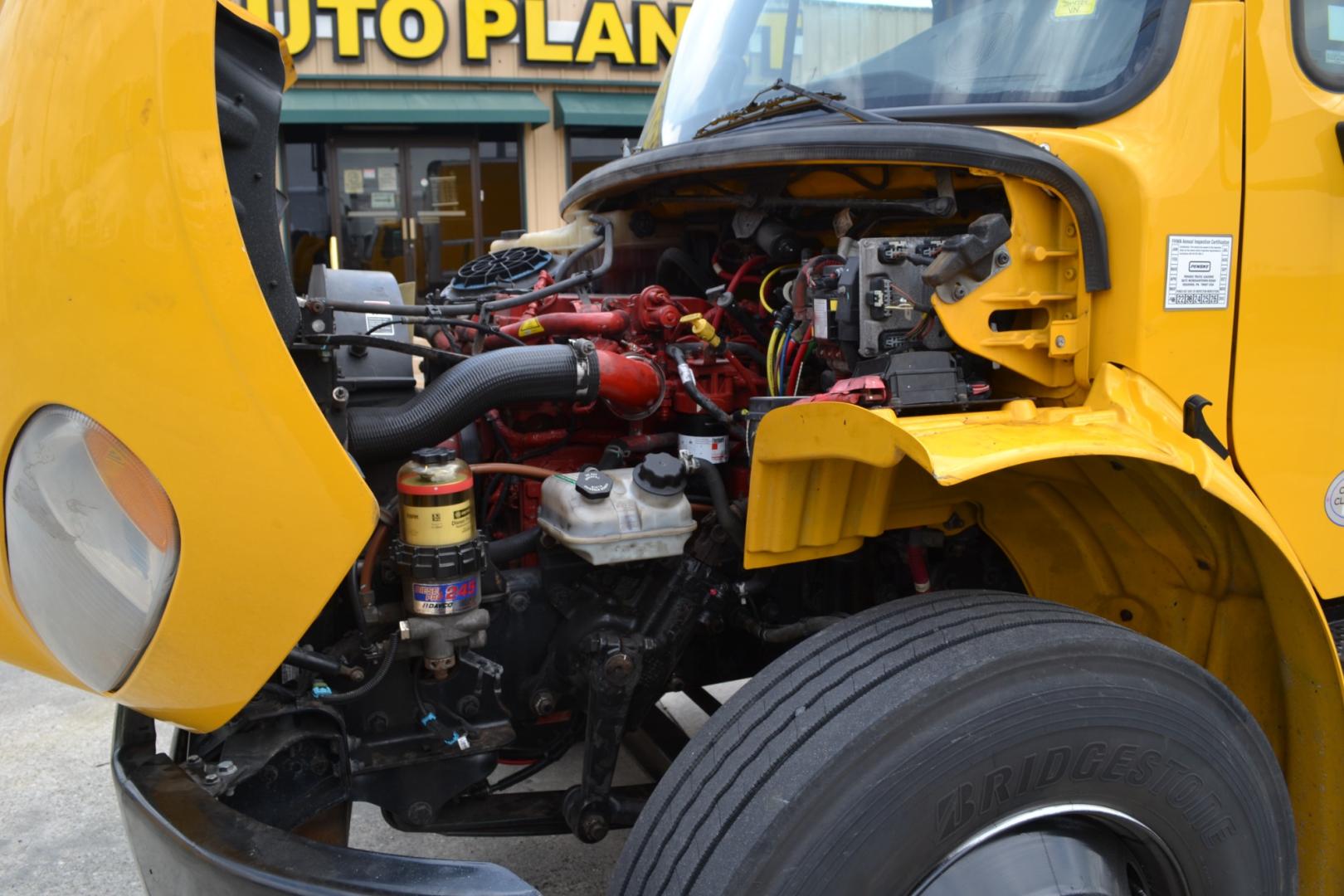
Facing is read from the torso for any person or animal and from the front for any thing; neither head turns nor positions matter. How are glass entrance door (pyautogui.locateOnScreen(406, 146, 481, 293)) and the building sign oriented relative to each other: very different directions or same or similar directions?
same or similar directions

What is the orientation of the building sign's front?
toward the camera

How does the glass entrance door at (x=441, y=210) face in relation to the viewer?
toward the camera

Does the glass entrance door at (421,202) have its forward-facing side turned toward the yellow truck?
yes

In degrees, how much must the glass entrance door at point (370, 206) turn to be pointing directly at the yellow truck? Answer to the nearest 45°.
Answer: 0° — it already faces it

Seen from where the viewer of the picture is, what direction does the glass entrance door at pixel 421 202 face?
facing the viewer

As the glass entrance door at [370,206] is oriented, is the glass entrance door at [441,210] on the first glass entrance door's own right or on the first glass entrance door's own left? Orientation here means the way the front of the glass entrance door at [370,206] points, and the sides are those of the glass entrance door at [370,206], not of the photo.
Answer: on the first glass entrance door's own left

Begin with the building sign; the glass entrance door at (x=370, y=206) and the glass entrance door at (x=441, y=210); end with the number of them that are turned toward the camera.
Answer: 3

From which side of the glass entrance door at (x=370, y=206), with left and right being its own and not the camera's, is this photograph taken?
front

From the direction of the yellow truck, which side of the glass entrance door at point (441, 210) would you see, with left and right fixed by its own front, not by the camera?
front

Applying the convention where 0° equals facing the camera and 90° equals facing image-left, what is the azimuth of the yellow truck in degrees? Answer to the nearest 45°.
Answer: approximately 45°
